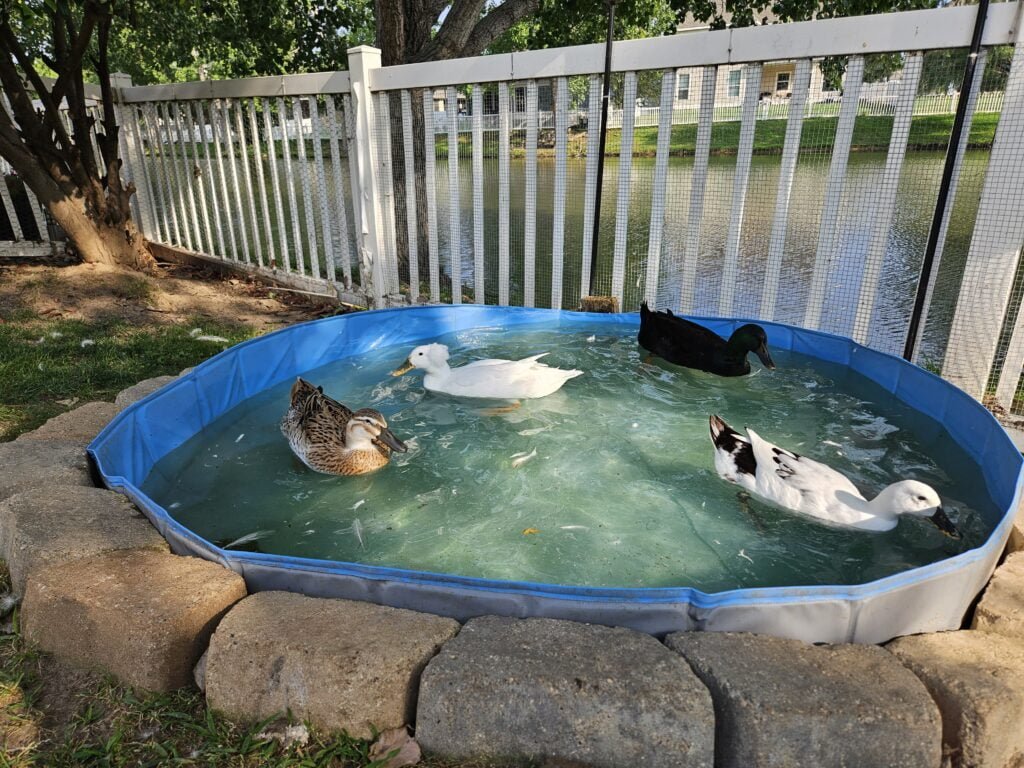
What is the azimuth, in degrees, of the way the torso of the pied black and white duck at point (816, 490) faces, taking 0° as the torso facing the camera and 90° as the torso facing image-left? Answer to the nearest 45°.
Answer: approximately 315°

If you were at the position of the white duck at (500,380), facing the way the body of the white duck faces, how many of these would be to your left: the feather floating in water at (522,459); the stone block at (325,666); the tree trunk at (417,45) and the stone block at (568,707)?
3

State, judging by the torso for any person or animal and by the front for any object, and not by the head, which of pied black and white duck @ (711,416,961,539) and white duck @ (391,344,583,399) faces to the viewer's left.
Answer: the white duck

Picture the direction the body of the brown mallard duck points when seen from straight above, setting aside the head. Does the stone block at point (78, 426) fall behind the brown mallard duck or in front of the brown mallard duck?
behind

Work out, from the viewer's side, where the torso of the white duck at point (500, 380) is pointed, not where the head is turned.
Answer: to the viewer's left

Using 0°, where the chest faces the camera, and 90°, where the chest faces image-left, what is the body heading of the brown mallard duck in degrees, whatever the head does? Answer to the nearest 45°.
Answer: approximately 315°

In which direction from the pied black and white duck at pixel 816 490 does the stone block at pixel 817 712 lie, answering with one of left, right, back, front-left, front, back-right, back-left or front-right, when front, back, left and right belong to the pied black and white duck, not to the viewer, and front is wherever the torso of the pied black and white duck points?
front-right

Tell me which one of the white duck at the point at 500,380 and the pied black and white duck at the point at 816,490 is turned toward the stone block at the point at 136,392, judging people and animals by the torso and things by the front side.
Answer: the white duck

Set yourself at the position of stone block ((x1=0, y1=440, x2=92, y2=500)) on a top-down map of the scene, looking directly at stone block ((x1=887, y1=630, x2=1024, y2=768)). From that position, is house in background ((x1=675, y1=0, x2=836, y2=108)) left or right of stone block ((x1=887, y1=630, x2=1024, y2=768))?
left

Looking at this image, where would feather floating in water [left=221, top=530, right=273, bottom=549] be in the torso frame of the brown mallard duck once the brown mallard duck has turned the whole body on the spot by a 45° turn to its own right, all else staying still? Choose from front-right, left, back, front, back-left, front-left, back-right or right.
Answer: front-right

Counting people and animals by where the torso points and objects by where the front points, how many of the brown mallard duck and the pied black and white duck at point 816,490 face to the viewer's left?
0

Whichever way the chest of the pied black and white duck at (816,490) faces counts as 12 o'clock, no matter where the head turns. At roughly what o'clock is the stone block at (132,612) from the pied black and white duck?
The stone block is roughly at 3 o'clock from the pied black and white duck.

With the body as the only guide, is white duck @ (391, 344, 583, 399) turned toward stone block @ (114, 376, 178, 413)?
yes

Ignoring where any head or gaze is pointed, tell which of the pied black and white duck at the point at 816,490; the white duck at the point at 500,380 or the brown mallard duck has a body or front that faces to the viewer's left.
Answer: the white duck

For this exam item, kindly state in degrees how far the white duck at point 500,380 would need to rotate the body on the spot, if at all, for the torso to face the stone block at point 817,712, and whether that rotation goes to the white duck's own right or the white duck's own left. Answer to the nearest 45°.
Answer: approximately 90° to the white duck's own left
